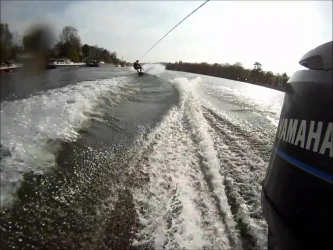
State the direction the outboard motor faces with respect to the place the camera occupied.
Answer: facing the viewer and to the right of the viewer

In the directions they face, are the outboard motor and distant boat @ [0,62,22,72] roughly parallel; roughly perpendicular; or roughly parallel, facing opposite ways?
roughly perpendicular

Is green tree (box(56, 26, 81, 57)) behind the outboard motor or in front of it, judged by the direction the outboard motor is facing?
behind

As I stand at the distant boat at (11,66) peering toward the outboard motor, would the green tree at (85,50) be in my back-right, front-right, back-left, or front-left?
back-left

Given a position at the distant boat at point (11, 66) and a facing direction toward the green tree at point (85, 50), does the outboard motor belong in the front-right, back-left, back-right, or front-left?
back-right
